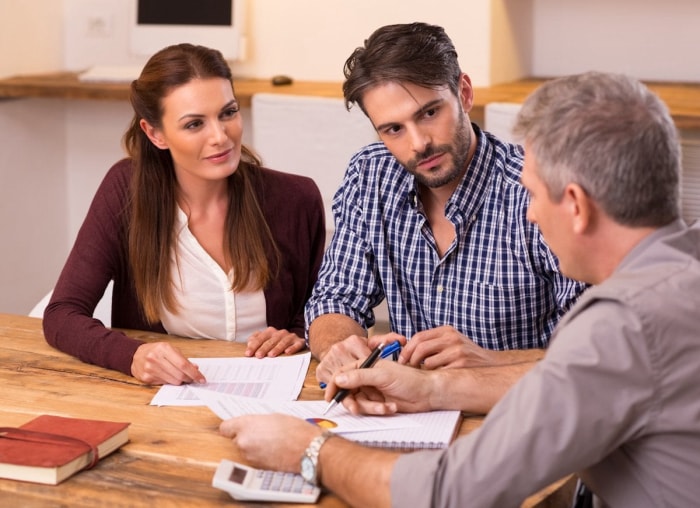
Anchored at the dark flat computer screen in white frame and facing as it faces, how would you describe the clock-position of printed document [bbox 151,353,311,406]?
The printed document is roughly at 12 o'clock from the dark flat computer screen in white frame.

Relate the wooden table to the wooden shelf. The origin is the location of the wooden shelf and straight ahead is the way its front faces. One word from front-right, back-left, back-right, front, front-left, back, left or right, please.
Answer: front

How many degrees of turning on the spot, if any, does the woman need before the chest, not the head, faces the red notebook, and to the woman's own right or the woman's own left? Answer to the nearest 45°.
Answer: approximately 45° to the woman's own right

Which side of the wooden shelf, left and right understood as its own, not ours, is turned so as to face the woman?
front

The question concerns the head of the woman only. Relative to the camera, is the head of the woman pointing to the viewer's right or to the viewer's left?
to the viewer's right

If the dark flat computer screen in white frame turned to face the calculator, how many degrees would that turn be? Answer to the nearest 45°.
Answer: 0° — it already faces it

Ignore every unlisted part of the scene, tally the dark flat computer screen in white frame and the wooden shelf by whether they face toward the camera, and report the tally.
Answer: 2

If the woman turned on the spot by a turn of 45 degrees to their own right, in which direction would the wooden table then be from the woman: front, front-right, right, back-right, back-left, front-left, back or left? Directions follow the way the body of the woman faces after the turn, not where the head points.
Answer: front

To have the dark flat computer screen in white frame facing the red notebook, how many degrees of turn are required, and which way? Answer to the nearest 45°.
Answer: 0° — it already faces it

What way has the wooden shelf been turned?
toward the camera

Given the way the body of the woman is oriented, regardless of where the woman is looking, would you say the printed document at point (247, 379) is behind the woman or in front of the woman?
in front

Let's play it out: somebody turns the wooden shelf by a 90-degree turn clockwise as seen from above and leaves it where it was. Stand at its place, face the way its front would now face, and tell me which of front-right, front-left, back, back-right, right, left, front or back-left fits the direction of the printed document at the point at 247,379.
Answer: left

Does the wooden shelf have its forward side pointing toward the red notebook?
yes

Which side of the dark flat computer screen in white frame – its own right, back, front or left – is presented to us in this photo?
front

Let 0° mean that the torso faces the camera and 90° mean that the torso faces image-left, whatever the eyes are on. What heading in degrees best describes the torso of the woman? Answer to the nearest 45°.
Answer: approximately 315°

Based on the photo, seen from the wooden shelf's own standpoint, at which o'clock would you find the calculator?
The calculator is roughly at 12 o'clock from the wooden shelf.
